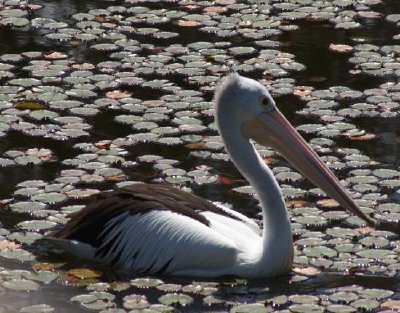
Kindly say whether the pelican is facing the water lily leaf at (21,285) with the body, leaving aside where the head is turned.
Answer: no

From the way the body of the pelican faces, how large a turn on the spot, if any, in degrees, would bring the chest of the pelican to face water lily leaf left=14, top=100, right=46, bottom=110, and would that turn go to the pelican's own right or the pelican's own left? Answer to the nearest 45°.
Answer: approximately 135° to the pelican's own left

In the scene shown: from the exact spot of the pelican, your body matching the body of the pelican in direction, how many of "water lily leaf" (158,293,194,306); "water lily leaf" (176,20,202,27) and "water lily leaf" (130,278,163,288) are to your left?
1

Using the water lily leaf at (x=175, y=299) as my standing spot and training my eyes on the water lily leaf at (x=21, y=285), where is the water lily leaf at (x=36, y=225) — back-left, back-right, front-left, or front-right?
front-right

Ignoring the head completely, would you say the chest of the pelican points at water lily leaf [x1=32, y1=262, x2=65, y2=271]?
no

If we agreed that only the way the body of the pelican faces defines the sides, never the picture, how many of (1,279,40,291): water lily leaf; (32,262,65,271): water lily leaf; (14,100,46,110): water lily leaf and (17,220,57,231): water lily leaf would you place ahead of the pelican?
0

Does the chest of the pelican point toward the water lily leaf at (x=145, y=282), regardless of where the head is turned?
no

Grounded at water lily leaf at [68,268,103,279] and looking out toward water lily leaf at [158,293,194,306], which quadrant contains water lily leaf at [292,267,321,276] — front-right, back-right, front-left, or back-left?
front-left

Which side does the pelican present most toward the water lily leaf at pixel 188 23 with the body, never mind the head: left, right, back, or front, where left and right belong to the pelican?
left

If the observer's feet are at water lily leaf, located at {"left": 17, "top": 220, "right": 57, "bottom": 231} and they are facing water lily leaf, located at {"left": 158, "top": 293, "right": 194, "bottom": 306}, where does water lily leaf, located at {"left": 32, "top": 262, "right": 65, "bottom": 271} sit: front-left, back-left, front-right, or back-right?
front-right

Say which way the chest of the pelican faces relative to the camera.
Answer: to the viewer's right
